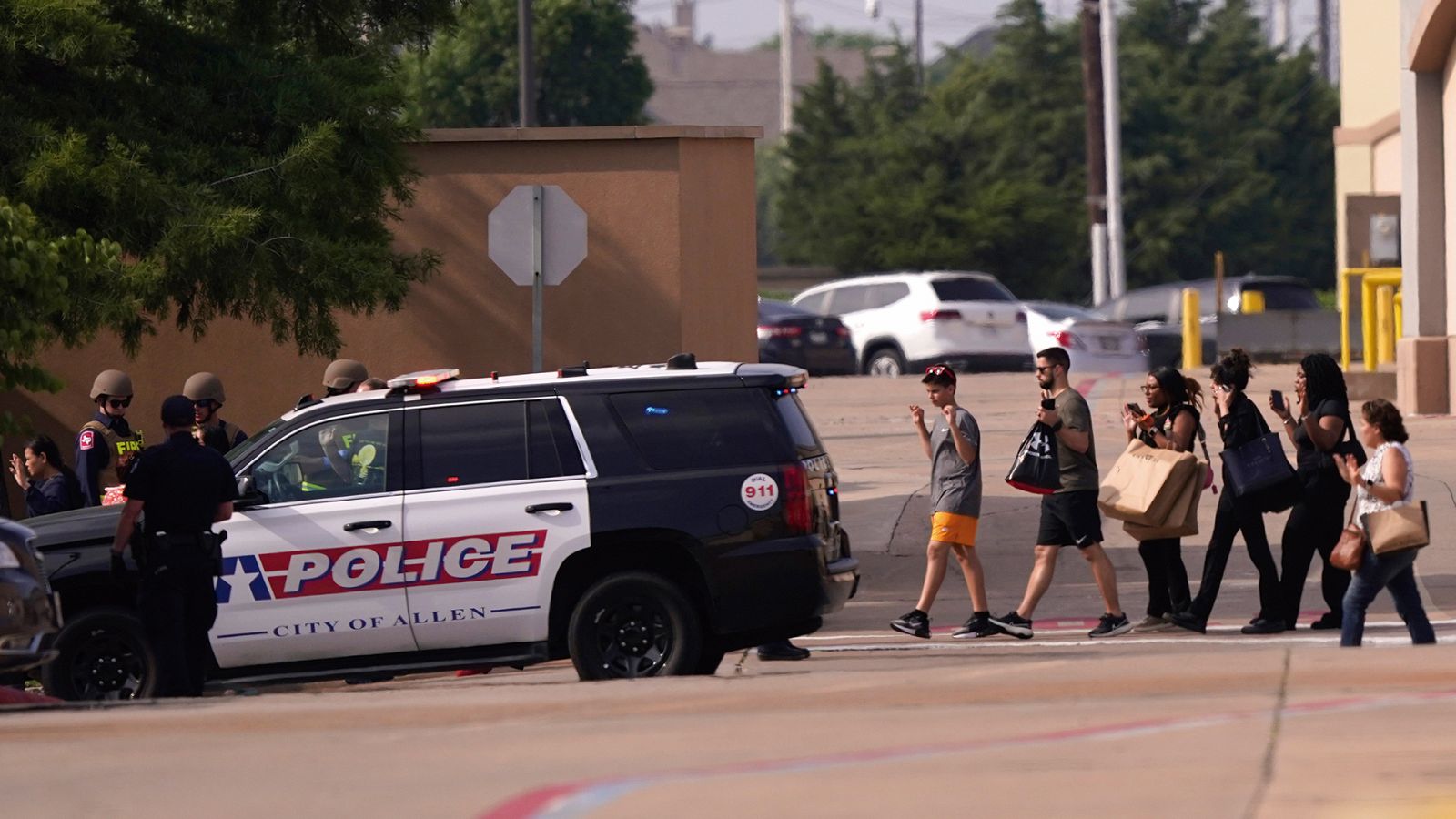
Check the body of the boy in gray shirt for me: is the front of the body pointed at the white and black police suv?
yes

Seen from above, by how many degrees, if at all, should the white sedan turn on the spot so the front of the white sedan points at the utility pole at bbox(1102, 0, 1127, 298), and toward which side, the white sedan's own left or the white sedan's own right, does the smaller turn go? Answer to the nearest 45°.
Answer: approximately 45° to the white sedan's own right

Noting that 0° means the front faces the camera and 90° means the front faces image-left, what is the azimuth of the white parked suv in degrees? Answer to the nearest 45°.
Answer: approximately 135°

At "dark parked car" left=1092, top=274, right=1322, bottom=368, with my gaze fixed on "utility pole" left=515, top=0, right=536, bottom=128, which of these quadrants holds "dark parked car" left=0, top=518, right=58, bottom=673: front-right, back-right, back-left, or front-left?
front-left

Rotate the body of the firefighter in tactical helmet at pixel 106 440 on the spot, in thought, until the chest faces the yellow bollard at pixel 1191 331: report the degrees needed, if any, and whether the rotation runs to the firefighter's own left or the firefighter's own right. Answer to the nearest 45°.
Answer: approximately 90° to the firefighter's own left

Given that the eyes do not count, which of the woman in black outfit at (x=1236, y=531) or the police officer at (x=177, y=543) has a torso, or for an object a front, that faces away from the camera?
the police officer

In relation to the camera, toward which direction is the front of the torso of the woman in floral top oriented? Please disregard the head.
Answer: to the viewer's left

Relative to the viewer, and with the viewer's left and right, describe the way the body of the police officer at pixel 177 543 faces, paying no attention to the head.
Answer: facing away from the viewer

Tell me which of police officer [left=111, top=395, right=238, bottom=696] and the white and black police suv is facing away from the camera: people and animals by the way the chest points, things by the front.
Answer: the police officer

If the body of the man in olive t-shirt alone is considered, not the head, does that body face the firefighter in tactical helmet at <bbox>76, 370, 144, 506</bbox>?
yes

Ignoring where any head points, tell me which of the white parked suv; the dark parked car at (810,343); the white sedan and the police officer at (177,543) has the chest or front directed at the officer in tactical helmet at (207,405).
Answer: the police officer

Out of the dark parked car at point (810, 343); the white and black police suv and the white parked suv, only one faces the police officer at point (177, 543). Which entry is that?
the white and black police suv

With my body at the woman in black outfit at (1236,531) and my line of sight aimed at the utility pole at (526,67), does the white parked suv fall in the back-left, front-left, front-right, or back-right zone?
front-right

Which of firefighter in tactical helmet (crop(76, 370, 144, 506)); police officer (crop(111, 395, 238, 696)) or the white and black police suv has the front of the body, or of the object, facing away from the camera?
the police officer

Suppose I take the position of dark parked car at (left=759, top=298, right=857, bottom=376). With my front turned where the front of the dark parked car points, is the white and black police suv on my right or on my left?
on my left

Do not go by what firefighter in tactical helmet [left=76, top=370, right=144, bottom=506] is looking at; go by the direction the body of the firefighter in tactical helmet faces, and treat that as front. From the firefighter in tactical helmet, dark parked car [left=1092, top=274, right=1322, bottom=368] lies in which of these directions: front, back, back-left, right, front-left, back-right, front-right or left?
left
